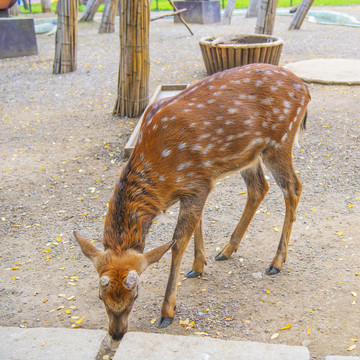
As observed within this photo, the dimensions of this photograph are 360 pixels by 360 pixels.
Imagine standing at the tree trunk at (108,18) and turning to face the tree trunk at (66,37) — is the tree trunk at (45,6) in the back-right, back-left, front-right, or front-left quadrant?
back-right

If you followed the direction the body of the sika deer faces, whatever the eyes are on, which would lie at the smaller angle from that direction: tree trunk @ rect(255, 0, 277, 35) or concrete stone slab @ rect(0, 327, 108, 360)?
the concrete stone slab

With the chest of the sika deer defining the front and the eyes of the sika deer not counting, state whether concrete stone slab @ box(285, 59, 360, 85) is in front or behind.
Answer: behind

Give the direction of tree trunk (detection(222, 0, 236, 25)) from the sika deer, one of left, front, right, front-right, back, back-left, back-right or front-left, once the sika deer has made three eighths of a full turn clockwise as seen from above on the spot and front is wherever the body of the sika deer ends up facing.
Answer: front

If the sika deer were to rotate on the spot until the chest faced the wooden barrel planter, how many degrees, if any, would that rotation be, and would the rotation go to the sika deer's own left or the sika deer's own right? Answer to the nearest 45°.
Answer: approximately 135° to the sika deer's own right

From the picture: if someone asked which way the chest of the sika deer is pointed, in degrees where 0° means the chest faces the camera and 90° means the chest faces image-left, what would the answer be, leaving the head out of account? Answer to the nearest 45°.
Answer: approximately 45°

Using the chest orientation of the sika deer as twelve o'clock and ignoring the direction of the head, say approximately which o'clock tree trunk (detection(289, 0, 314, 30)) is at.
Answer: The tree trunk is roughly at 5 o'clock from the sika deer.

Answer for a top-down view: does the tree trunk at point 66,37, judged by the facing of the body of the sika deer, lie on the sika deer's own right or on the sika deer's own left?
on the sika deer's own right

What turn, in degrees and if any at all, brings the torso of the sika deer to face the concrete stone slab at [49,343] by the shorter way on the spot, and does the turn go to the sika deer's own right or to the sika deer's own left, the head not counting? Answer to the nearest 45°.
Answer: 0° — it already faces it

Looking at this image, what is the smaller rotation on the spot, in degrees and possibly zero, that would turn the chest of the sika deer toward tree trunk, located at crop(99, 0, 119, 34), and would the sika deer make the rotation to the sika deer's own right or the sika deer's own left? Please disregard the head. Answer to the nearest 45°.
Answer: approximately 135° to the sika deer's own right
